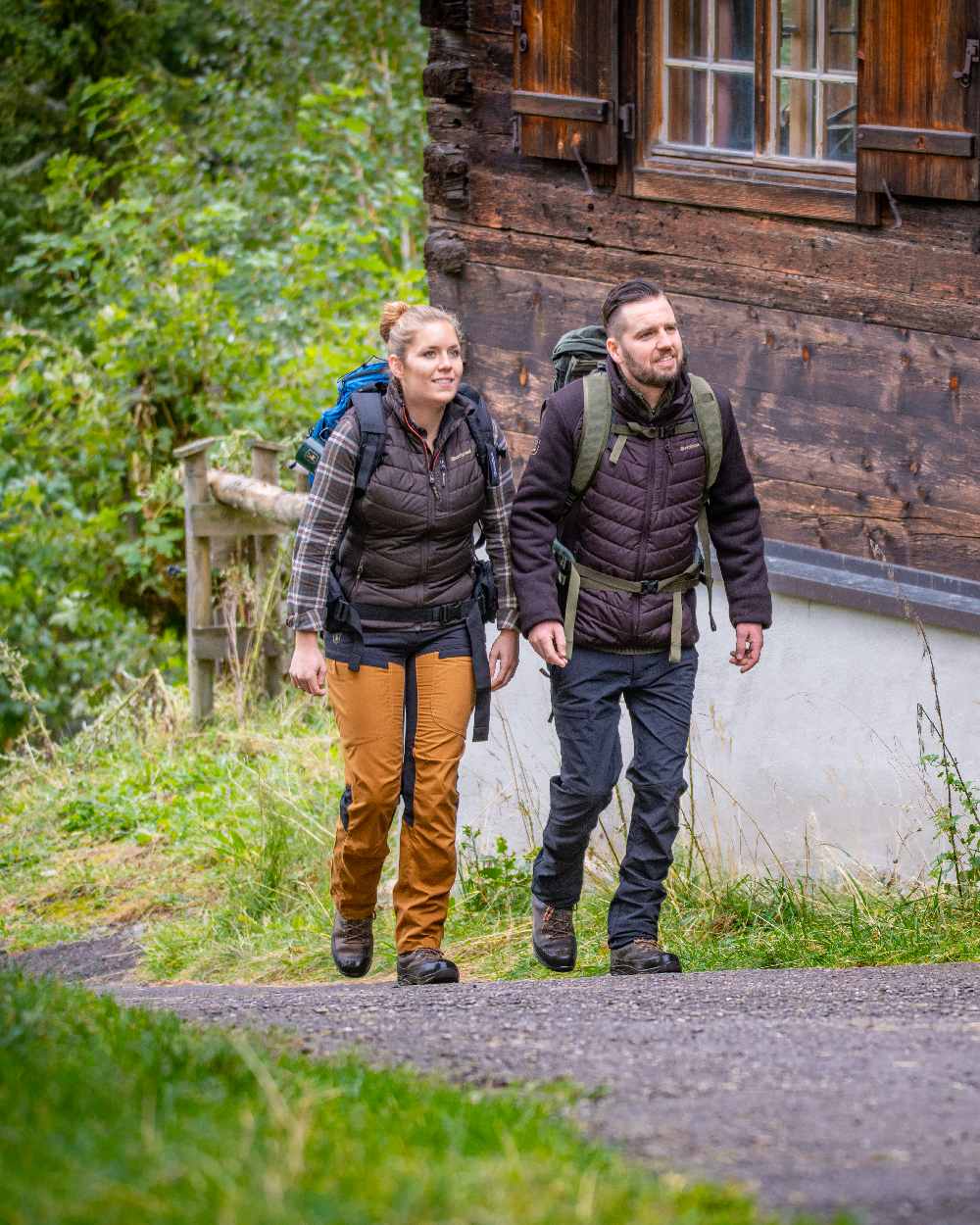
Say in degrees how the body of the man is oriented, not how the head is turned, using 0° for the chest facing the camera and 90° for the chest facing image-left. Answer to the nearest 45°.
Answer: approximately 315°

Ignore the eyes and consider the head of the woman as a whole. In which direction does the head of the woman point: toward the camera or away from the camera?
toward the camera

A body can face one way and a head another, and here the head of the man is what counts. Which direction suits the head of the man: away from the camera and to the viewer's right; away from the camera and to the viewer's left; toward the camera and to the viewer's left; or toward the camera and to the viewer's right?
toward the camera and to the viewer's right

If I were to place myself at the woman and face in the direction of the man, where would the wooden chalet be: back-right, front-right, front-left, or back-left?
front-left
